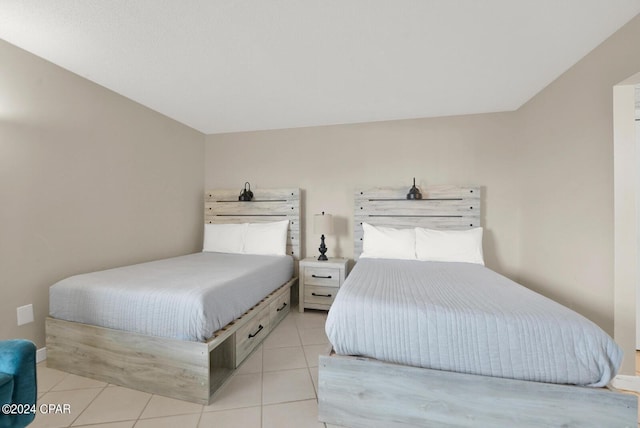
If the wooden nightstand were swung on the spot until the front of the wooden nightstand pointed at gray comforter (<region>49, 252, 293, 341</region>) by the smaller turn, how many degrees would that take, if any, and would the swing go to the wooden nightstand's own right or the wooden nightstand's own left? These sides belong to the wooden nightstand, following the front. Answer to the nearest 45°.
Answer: approximately 45° to the wooden nightstand's own right

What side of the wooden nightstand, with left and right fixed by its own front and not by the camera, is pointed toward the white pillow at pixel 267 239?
right

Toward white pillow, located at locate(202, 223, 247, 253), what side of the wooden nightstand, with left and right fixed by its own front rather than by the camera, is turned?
right

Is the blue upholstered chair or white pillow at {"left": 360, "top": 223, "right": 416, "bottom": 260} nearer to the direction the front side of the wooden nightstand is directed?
the blue upholstered chair

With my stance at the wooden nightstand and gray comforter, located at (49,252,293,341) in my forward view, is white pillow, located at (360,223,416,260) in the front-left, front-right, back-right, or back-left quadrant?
back-left

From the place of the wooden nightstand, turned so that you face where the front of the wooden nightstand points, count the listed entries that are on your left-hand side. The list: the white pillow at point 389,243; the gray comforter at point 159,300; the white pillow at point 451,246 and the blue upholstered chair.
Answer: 2

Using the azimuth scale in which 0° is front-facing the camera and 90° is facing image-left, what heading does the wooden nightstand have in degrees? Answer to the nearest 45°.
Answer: approximately 0°

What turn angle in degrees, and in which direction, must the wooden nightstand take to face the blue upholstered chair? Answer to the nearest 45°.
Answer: approximately 45° to its right

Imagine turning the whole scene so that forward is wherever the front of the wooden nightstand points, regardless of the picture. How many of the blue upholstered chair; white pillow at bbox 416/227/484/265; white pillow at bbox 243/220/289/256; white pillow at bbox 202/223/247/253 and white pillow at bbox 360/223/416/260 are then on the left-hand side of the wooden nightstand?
2

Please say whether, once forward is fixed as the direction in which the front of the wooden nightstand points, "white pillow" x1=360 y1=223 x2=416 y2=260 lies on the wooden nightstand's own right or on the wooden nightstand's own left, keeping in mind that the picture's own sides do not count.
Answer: on the wooden nightstand's own left

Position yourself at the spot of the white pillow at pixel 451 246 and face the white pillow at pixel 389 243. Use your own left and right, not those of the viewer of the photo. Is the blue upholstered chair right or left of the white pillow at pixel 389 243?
left

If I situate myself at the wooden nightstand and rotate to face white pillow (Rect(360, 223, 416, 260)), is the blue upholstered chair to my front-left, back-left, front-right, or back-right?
back-right

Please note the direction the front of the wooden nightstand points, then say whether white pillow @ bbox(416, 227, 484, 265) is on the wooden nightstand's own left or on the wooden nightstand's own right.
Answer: on the wooden nightstand's own left
